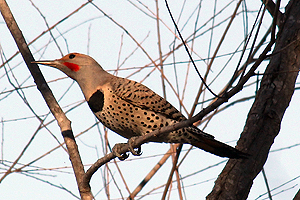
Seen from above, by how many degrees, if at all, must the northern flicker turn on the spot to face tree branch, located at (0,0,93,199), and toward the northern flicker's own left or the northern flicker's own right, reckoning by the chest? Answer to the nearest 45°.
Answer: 0° — it already faces it

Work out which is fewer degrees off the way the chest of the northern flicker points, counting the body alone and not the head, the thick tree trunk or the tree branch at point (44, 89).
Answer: the tree branch

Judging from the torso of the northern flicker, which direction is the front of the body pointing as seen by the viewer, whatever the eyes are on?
to the viewer's left

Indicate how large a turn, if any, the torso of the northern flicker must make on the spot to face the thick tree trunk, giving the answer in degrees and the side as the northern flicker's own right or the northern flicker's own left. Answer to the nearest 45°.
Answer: approximately 180°
